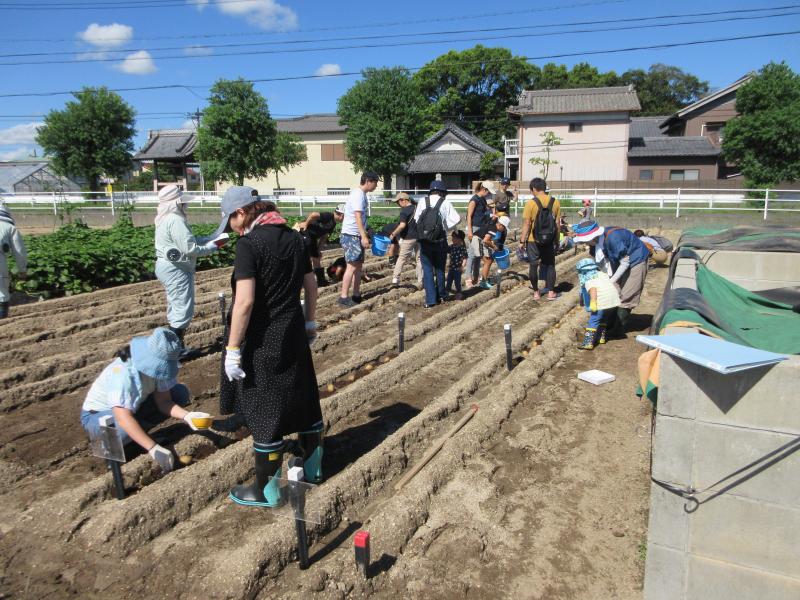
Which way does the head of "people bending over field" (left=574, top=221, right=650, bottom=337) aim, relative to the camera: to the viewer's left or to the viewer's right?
to the viewer's left

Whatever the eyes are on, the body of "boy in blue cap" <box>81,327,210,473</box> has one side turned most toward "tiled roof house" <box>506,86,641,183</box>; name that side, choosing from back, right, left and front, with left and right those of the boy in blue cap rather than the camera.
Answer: left

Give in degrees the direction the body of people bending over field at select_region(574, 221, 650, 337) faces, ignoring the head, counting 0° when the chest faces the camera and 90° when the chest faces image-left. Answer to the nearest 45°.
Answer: approximately 90°

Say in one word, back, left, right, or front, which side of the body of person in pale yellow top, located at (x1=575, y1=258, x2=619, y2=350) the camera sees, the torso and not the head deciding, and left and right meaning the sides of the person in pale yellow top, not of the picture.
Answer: left

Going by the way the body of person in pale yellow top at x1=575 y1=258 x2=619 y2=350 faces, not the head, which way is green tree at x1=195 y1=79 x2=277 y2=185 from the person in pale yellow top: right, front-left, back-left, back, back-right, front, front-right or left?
front-right

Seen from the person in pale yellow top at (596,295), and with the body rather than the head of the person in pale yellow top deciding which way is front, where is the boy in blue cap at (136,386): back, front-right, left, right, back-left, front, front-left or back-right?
front-left

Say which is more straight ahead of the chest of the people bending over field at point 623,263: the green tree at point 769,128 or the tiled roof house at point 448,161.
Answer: the tiled roof house

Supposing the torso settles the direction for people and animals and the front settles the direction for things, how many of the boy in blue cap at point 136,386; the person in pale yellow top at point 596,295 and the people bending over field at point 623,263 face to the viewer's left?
2

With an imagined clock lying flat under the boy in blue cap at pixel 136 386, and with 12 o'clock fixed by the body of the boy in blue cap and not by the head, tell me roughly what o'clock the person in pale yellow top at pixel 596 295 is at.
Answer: The person in pale yellow top is roughly at 10 o'clock from the boy in blue cap.

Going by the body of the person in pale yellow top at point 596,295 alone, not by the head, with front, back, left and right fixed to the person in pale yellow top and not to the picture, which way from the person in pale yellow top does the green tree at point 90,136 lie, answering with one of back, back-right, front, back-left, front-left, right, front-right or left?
front-right

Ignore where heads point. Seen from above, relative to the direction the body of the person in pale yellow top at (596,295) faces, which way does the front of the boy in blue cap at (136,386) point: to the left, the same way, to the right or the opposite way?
the opposite way

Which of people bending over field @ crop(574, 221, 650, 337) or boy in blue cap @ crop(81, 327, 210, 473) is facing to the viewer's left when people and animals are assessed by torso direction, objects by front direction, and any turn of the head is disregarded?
the people bending over field

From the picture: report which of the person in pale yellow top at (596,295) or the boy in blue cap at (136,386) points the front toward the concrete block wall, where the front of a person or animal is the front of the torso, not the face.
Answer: the boy in blue cap

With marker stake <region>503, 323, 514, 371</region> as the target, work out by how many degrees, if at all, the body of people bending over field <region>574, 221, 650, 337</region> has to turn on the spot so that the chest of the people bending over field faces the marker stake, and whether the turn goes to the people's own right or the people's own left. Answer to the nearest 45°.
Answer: approximately 45° to the people's own left
